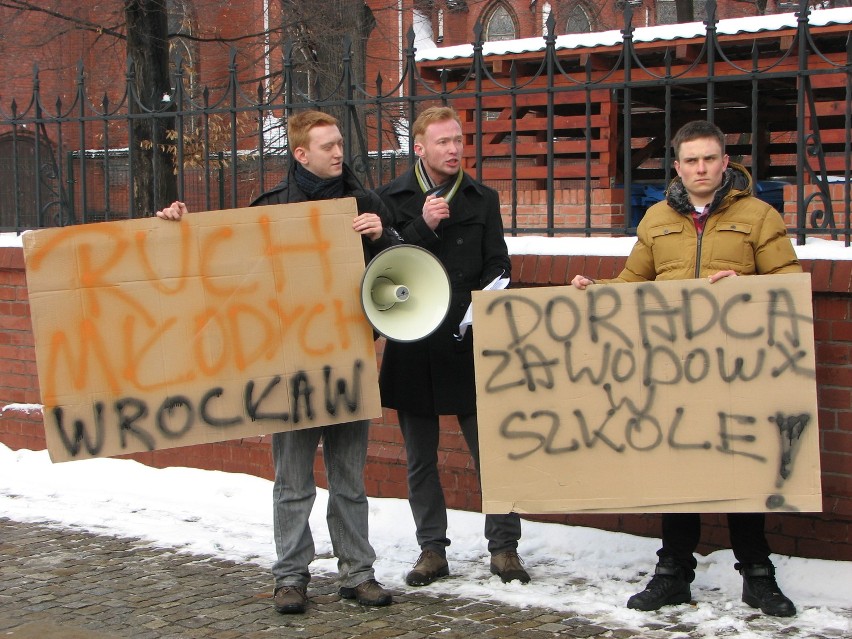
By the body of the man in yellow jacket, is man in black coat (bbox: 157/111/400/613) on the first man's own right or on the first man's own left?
on the first man's own right

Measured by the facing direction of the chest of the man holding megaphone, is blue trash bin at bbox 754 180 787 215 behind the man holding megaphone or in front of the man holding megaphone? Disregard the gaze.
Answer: behind

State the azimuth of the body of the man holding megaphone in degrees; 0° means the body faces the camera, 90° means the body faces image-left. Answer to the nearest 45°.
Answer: approximately 0°

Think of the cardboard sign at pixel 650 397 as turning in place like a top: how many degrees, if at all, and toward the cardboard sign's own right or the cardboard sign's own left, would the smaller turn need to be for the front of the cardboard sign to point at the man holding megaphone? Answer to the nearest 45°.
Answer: approximately 135° to the cardboard sign's own right

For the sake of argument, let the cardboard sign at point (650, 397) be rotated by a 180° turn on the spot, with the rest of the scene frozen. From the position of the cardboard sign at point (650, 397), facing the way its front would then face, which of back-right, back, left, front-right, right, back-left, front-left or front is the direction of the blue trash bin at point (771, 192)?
front

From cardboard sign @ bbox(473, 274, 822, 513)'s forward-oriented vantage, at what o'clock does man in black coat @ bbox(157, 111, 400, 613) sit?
The man in black coat is roughly at 3 o'clock from the cardboard sign.

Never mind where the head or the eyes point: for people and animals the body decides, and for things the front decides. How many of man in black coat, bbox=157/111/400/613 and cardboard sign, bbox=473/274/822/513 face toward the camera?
2

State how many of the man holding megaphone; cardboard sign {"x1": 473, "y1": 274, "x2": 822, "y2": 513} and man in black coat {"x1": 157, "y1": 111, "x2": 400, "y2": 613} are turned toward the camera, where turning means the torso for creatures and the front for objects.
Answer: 3

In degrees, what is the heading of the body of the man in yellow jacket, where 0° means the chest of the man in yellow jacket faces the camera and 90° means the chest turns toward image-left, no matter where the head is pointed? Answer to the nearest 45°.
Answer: approximately 0°
